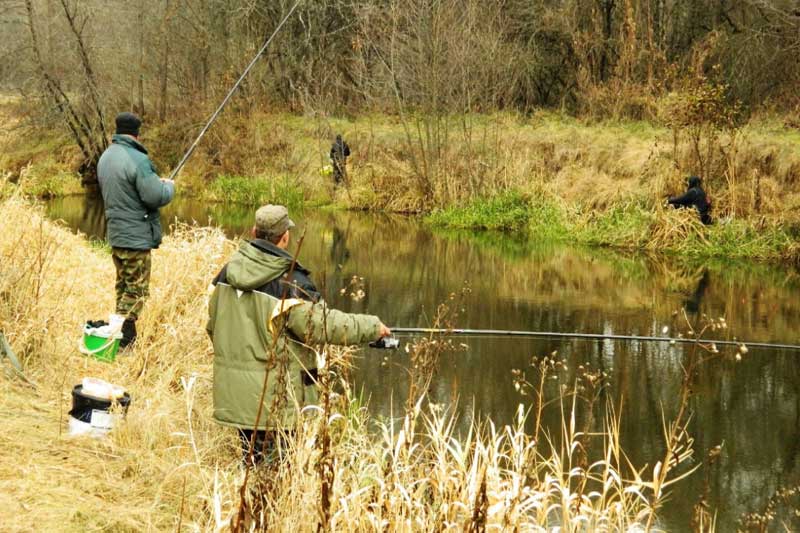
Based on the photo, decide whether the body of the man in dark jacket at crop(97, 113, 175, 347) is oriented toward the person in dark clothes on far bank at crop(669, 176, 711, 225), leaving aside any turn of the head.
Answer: yes

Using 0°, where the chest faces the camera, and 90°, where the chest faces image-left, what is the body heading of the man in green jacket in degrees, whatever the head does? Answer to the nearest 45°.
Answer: approximately 225°

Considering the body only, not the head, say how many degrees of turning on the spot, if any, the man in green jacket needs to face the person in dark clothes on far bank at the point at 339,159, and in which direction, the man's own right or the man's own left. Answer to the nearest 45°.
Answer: approximately 45° to the man's own left

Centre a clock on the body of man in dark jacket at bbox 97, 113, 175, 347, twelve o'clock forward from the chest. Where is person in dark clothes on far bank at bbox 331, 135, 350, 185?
The person in dark clothes on far bank is roughly at 11 o'clock from the man in dark jacket.

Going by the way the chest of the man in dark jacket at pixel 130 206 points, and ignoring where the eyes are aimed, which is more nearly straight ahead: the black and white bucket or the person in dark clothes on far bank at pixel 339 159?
the person in dark clothes on far bank

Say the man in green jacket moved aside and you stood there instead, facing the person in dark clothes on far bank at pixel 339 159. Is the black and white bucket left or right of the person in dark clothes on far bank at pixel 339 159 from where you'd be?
left

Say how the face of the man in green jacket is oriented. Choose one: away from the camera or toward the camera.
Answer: away from the camera

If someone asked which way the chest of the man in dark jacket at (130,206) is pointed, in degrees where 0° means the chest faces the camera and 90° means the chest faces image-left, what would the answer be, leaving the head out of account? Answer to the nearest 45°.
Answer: approximately 225°

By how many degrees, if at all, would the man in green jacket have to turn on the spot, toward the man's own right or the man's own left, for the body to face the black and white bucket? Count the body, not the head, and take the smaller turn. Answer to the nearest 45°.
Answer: approximately 90° to the man's own left

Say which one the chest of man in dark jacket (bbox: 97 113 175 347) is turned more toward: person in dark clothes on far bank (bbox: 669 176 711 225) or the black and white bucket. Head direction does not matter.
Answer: the person in dark clothes on far bank
